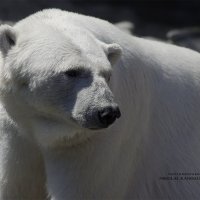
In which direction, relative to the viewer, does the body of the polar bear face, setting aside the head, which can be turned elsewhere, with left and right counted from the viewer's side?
facing the viewer and to the left of the viewer
